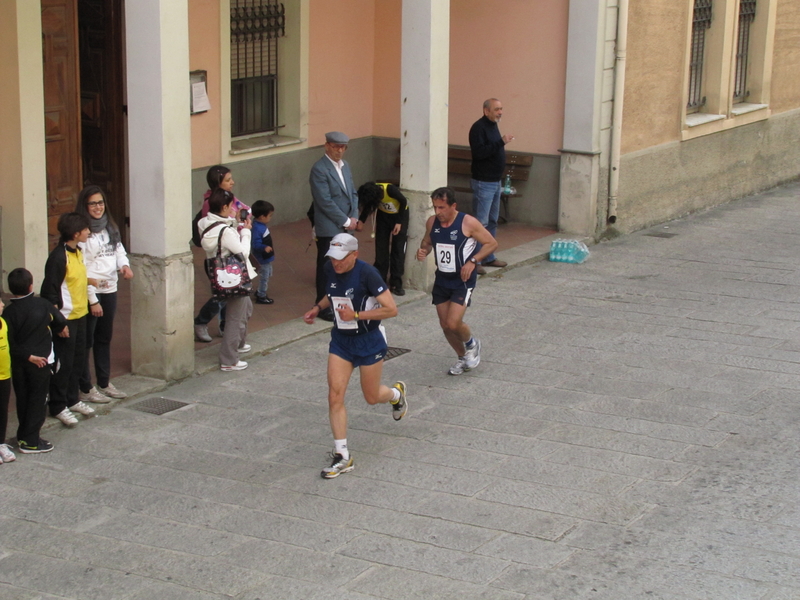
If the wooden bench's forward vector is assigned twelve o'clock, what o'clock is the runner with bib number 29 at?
The runner with bib number 29 is roughly at 12 o'clock from the wooden bench.

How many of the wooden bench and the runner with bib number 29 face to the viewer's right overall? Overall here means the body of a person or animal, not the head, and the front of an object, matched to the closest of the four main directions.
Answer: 0

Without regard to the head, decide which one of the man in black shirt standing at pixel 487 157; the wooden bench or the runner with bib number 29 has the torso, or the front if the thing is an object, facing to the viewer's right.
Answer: the man in black shirt standing

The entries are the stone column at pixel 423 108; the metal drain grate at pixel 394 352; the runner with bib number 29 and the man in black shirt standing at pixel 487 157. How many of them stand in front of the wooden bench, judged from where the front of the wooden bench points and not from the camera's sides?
4

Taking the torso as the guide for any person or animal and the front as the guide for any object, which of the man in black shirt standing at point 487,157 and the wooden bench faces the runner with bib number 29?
the wooden bench

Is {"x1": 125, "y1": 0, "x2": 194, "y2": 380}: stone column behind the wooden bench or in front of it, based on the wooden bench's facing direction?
in front

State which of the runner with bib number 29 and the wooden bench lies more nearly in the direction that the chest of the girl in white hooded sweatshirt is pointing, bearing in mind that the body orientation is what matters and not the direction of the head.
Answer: the runner with bib number 29

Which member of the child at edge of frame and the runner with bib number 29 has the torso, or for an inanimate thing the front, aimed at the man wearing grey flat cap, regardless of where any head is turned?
the child at edge of frame

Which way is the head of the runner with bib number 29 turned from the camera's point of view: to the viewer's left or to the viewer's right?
to the viewer's left

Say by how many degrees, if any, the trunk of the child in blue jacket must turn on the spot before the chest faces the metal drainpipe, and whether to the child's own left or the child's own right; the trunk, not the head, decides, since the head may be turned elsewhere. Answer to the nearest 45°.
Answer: approximately 45° to the child's own left

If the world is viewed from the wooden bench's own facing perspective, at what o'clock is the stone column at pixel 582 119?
The stone column is roughly at 10 o'clock from the wooden bench.

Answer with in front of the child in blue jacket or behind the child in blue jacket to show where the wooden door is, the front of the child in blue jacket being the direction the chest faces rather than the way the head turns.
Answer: behind
